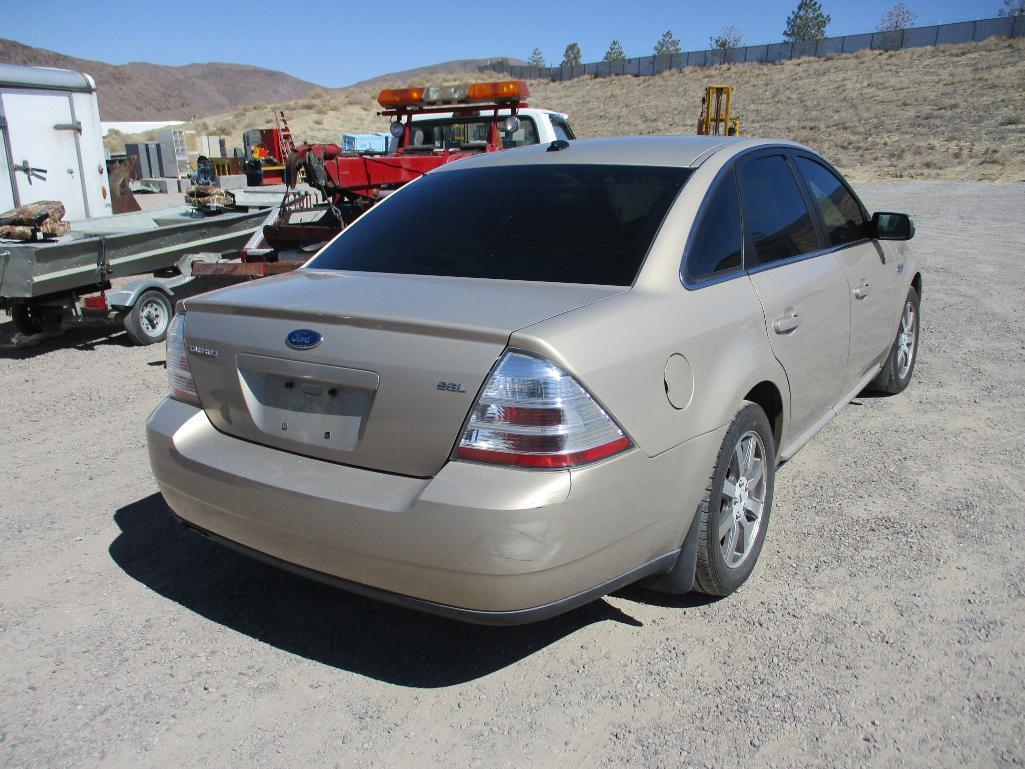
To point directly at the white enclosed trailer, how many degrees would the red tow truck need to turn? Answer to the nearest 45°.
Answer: approximately 90° to its left

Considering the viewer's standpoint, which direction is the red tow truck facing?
facing away from the viewer and to the right of the viewer

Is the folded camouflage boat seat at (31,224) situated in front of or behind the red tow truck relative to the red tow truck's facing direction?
behind
